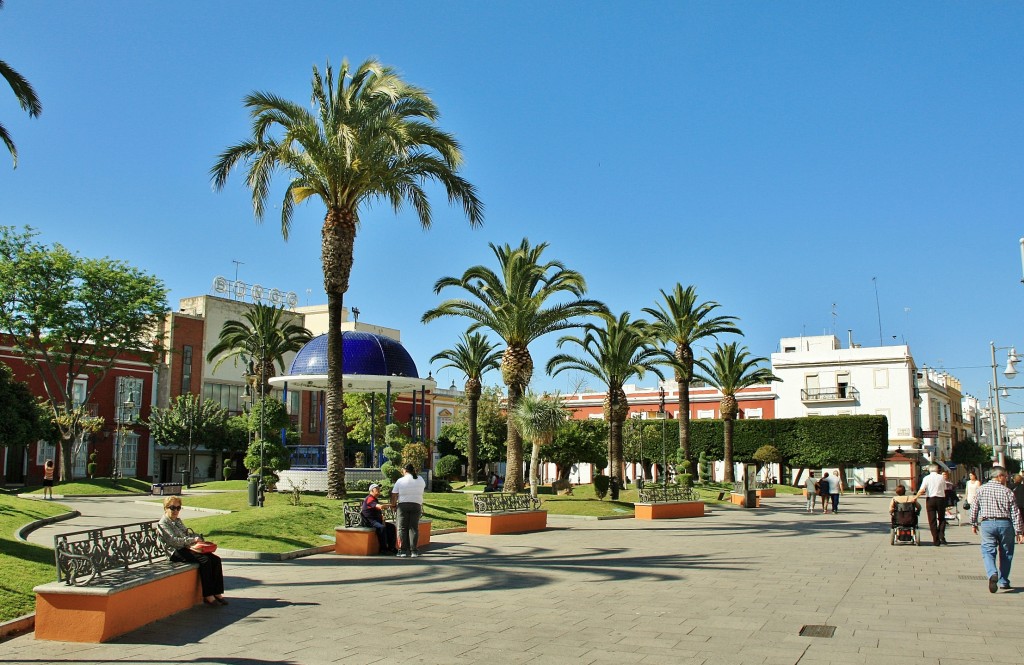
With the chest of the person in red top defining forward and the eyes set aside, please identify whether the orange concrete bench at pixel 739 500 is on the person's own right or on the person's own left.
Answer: on the person's own left

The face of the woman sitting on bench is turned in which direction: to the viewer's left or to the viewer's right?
to the viewer's right

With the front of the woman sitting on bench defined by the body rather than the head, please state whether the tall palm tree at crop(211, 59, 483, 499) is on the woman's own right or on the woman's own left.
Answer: on the woman's own left

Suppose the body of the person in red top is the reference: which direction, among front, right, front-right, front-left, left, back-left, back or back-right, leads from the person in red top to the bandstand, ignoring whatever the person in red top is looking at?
back-left

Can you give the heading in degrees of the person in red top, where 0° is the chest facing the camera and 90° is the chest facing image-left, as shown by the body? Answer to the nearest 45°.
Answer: approximately 315°
